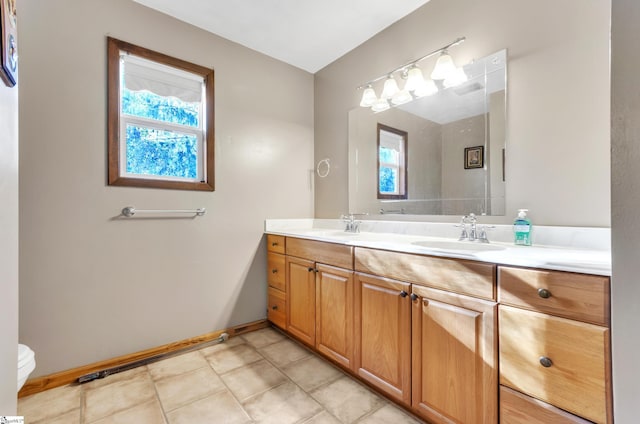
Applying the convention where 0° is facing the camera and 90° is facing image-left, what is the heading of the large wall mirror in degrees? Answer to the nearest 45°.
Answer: approximately 45°

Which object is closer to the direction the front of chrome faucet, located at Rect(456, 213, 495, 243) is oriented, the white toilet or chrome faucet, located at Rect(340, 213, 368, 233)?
the white toilet

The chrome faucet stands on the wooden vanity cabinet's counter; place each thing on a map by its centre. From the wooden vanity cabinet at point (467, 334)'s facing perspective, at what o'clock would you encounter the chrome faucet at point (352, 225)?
The chrome faucet is roughly at 3 o'clock from the wooden vanity cabinet.

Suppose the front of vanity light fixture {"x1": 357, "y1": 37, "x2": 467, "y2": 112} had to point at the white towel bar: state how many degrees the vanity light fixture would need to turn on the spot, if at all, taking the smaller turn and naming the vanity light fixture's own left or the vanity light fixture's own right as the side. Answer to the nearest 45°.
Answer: approximately 45° to the vanity light fixture's own right

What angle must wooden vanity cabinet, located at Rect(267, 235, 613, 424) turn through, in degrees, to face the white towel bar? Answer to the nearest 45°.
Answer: approximately 45° to its right

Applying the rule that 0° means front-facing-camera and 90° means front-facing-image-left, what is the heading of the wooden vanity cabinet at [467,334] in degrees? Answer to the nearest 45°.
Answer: approximately 45°

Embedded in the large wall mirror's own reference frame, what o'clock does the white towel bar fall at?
The white towel bar is roughly at 1 o'clock from the large wall mirror.

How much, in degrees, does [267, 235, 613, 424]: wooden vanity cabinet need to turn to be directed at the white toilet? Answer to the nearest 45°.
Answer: approximately 45° to its right
